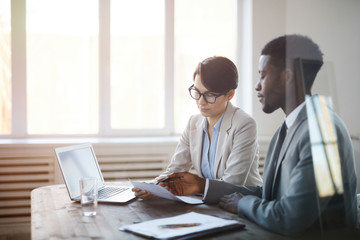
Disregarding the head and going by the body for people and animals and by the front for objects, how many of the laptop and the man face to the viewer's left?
1

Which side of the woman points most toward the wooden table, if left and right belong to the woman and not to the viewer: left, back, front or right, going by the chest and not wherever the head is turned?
front

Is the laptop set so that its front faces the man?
yes

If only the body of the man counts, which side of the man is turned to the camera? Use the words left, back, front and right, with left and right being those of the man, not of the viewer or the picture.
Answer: left

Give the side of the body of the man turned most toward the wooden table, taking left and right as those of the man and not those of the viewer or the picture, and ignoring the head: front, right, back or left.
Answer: front

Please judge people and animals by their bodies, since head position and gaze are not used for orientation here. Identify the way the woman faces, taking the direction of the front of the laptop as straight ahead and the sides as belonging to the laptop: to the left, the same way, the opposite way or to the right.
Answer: to the right

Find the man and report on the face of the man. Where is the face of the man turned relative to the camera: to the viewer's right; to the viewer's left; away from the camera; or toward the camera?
to the viewer's left

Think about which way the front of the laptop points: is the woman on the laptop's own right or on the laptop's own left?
on the laptop's own left

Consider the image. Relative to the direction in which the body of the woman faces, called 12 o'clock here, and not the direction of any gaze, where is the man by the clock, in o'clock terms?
The man is roughly at 10 o'clock from the woman.

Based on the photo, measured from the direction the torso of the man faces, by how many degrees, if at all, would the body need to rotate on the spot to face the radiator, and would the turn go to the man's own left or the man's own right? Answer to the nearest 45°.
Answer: approximately 45° to the man's own right
